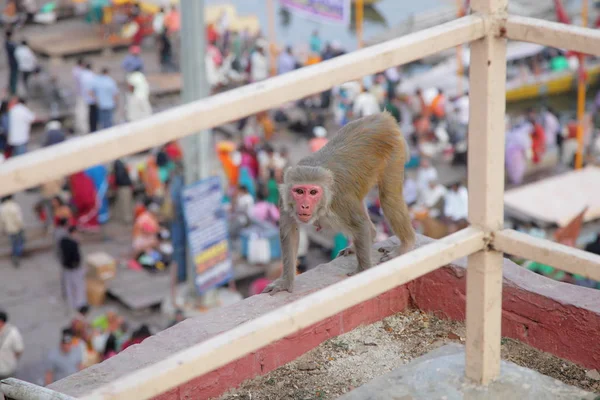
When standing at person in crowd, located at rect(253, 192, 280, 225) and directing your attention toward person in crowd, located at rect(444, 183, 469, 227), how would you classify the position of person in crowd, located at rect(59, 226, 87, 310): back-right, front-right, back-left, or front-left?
back-right

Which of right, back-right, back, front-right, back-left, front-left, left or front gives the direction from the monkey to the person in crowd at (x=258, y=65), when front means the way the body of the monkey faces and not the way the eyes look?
back-right

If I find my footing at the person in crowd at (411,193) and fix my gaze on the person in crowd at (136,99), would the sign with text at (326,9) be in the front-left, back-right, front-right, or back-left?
front-right

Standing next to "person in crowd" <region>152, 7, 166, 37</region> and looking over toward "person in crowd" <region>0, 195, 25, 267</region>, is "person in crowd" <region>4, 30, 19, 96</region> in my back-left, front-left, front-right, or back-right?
front-right

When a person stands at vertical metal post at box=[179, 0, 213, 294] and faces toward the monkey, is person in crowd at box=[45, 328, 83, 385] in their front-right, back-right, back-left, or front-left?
front-right

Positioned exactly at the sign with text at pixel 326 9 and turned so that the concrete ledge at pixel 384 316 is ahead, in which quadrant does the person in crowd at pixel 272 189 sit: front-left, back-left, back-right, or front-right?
front-right

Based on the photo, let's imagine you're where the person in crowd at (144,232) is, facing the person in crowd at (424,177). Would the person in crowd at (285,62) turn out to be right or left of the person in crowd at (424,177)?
left
